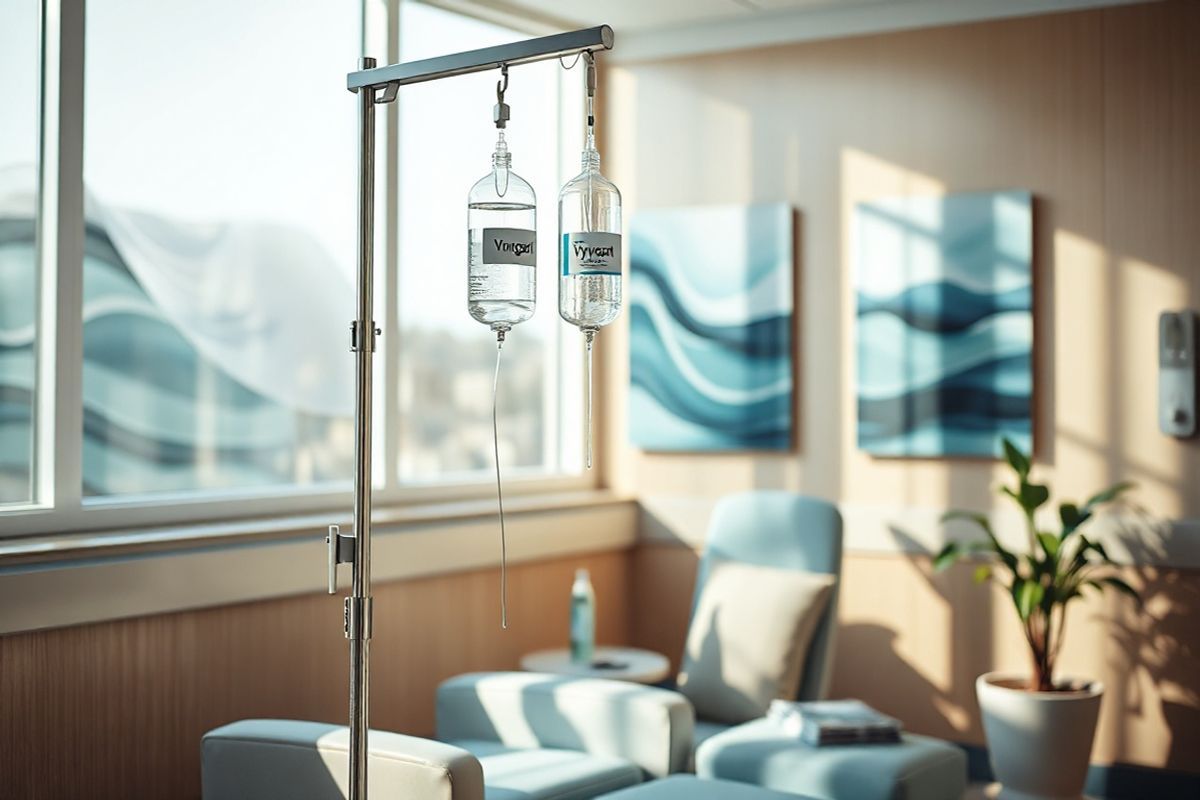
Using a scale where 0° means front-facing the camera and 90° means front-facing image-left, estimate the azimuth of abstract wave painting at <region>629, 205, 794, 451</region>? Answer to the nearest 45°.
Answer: approximately 0°

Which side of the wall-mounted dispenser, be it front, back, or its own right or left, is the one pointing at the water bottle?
right

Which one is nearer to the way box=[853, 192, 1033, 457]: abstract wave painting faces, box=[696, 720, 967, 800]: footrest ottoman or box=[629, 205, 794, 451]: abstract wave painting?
the footrest ottoman

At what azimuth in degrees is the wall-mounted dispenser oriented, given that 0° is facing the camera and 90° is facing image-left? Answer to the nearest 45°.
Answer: approximately 0°

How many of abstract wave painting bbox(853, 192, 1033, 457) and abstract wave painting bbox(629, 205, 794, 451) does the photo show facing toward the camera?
2

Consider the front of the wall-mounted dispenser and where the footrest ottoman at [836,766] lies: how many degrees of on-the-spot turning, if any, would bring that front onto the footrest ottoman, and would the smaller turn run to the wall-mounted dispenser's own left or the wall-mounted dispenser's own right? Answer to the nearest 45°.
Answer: approximately 45° to the wall-mounted dispenser's own right
